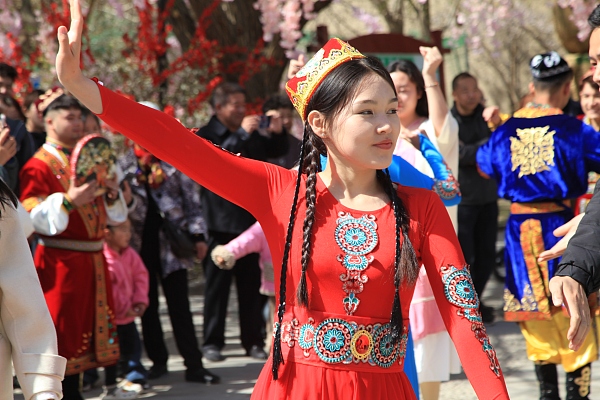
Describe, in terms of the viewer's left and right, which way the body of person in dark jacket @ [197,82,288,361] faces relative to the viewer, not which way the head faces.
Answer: facing the viewer and to the right of the viewer

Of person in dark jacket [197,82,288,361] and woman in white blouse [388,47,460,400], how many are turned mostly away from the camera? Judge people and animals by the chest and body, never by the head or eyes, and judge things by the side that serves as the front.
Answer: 0

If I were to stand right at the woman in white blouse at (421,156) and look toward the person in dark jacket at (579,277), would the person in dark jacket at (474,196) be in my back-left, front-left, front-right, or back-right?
back-left

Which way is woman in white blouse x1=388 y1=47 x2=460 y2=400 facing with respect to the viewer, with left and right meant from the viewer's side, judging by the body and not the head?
facing the viewer and to the left of the viewer

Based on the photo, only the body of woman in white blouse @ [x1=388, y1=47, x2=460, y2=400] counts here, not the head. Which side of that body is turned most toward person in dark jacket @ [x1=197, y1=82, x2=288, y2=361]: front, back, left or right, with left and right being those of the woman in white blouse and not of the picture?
right

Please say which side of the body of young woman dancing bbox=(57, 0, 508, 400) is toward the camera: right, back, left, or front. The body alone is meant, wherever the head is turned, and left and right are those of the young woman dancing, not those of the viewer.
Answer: front

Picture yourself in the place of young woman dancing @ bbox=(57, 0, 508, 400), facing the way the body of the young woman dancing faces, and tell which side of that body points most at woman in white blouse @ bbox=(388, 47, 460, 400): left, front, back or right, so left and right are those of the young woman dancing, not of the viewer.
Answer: back

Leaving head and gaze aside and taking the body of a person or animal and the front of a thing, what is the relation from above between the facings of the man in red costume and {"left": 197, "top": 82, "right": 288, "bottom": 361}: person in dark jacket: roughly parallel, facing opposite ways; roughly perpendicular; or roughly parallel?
roughly parallel

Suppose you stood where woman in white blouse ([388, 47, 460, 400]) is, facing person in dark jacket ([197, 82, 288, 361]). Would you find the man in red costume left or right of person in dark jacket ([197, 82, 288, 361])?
left

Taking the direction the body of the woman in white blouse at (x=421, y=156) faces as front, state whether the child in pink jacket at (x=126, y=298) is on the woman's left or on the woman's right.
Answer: on the woman's right

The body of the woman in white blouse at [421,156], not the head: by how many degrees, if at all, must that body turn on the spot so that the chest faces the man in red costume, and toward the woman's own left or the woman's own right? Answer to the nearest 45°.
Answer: approximately 45° to the woman's own right
